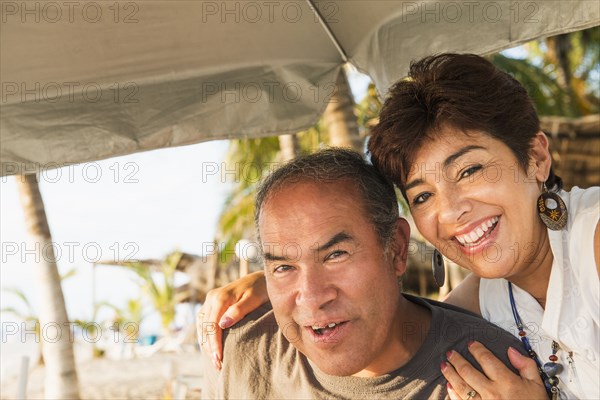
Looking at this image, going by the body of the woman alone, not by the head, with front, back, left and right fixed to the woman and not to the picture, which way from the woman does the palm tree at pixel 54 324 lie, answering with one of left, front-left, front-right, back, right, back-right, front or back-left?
right

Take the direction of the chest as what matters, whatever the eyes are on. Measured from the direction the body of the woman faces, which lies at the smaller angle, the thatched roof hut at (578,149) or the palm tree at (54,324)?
the palm tree

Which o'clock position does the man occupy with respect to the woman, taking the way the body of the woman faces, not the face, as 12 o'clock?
The man is roughly at 2 o'clock from the woman.

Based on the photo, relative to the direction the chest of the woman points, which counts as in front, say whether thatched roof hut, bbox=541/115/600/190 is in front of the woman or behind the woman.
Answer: behind

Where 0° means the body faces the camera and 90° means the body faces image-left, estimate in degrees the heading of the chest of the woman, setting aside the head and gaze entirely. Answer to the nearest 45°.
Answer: approximately 45°
